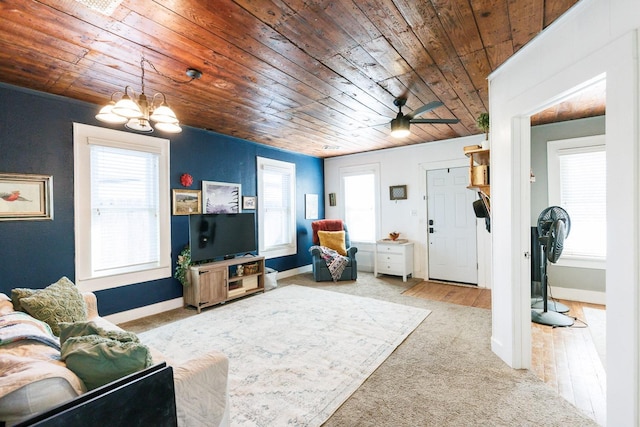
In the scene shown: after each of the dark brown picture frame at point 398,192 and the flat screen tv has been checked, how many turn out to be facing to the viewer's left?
0

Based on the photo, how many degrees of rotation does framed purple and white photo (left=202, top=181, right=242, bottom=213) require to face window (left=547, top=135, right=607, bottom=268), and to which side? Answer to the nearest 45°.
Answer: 0° — it already faces it

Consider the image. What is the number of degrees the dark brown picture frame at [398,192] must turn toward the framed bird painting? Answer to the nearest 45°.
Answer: approximately 45° to its right

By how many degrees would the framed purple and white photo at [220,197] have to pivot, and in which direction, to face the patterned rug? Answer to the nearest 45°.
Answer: approximately 45° to its right

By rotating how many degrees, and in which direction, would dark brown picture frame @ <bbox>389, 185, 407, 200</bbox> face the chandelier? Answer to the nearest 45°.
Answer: approximately 45° to its right

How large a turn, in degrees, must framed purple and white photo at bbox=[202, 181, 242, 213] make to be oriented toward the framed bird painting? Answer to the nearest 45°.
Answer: approximately 90° to its right

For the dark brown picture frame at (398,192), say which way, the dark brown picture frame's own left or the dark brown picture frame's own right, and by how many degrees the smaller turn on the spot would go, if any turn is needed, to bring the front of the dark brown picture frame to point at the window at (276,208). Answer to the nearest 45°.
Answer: approximately 90° to the dark brown picture frame's own right

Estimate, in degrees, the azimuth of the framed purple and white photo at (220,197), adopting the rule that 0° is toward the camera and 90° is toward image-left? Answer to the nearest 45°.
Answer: approximately 315°

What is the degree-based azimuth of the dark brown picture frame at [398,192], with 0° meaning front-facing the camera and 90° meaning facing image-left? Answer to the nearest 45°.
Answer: approximately 0°

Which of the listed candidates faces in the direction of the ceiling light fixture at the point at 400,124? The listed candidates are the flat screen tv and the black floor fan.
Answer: the flat screen tv

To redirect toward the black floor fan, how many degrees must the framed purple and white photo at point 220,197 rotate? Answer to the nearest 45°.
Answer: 0° — it already faces it

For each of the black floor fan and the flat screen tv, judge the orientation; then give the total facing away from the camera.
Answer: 0

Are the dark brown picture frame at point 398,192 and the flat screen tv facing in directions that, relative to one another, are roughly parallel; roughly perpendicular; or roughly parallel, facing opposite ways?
roughly perpendicular

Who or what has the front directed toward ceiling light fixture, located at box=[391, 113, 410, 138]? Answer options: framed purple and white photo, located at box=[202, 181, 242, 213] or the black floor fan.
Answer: the framed purple and white photo

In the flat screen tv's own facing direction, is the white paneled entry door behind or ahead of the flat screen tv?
ahead
